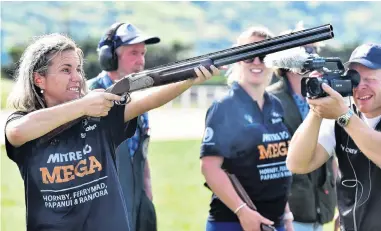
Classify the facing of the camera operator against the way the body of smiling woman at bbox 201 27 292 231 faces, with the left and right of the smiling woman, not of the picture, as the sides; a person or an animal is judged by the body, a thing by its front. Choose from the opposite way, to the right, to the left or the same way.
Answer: to the right

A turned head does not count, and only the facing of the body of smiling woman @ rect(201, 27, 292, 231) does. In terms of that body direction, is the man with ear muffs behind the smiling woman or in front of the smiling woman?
behind

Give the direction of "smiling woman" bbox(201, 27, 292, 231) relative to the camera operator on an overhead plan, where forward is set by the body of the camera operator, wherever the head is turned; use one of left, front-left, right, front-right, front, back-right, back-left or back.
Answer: right

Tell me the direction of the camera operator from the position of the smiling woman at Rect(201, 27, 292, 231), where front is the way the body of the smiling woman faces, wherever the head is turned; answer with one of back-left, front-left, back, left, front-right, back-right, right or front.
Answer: front

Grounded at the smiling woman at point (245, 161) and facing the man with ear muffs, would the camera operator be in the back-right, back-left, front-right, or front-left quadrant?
back-left

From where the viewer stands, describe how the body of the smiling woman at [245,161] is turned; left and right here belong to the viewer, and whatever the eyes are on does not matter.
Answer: facing the viewer and to the right of the viewer

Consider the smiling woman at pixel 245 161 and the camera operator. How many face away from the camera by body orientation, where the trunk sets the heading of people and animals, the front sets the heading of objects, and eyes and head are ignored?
0

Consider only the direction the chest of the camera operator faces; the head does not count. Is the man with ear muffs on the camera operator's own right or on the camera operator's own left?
on the camera operator's own right

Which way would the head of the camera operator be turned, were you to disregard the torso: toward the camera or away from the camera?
toward the camera

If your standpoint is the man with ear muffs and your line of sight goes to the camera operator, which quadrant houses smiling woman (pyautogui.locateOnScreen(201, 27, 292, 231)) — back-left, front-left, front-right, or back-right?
front-left

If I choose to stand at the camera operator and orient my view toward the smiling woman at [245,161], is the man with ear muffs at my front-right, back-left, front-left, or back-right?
front-left
